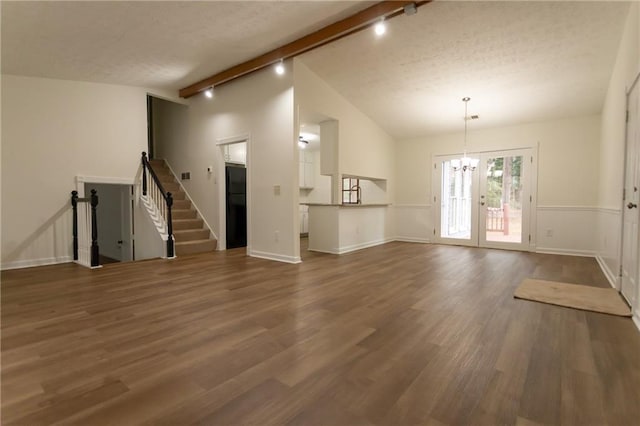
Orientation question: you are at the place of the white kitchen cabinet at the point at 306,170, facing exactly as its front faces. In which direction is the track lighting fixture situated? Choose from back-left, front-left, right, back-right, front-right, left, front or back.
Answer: front-right

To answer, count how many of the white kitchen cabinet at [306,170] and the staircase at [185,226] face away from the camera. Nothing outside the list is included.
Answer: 0

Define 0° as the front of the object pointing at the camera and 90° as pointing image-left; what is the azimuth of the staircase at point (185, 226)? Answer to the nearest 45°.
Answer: approximately 0°

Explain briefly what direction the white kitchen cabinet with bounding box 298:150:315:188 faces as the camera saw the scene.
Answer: facing the viewer and to the right of the viewer

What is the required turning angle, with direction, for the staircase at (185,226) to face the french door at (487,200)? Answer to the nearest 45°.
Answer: approximately 90° to its left

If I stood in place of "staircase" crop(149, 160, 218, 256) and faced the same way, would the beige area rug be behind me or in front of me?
in front
